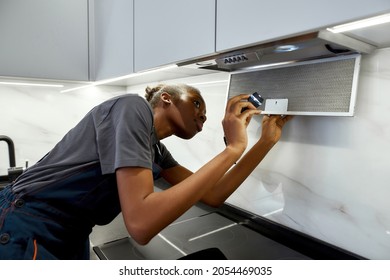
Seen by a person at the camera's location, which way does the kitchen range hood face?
facing the viewer and to the left of the viewer

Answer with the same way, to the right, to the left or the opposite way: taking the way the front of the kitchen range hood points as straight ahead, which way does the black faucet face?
the same way

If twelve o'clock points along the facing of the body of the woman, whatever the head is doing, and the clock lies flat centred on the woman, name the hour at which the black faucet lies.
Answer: The black faucet is roughly at 8 o'clock from the woman.

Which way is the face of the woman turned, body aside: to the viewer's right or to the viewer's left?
to the viewer's right

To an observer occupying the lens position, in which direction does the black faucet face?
facing to the left of the viewer

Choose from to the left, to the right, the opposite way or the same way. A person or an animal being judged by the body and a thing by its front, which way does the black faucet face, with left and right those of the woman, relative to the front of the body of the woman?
the opposite way

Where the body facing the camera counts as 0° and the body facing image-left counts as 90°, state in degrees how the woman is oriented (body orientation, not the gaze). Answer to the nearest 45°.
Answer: approximately 270°
